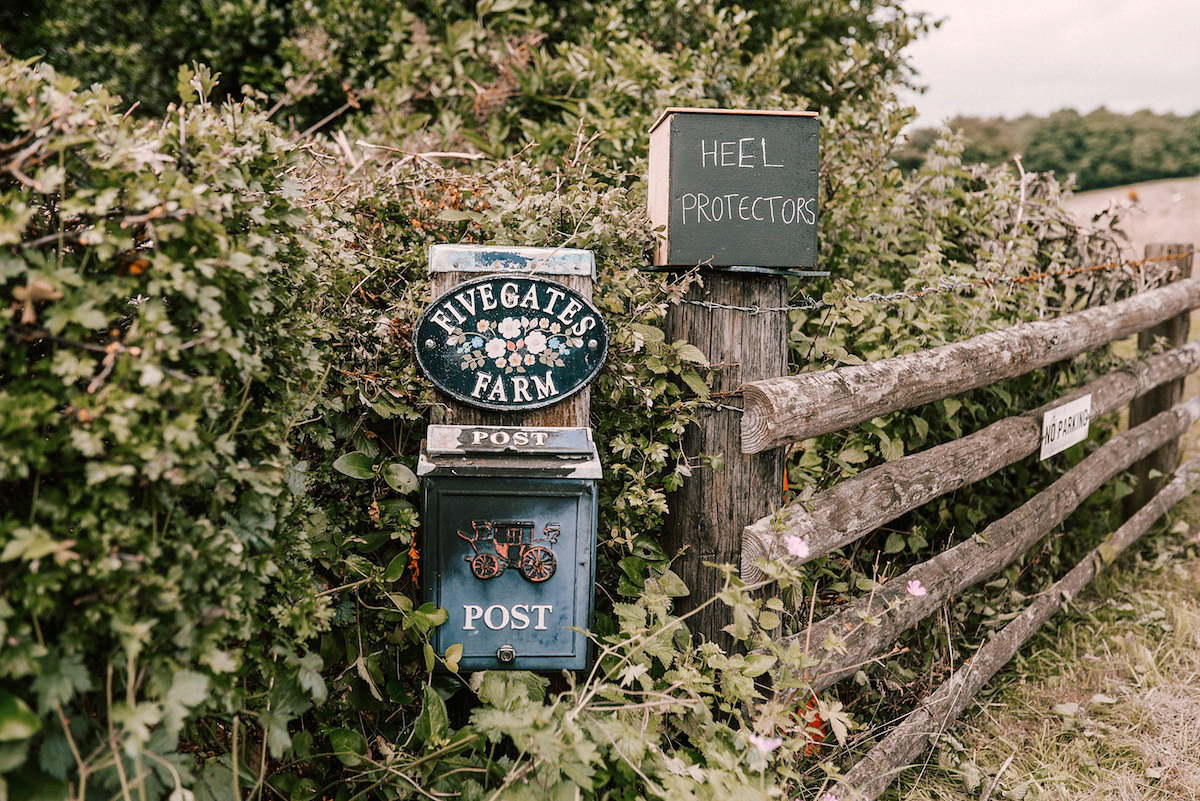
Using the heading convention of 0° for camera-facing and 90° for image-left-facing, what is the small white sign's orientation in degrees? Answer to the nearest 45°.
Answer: approximately 315°

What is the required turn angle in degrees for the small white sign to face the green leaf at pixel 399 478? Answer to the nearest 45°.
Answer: approximately 90° to its right

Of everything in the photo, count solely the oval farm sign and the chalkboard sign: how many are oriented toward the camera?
2

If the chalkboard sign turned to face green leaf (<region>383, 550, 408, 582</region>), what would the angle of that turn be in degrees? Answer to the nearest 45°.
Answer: approximately 45° to its right

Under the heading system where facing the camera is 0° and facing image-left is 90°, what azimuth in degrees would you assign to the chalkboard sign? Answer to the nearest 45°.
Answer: approximately 0°

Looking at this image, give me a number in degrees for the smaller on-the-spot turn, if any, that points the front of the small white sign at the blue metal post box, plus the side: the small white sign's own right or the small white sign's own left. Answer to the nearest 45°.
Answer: approximately 90° to the small white sign's own right
